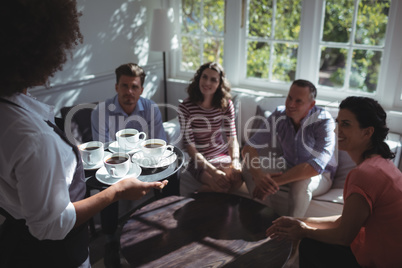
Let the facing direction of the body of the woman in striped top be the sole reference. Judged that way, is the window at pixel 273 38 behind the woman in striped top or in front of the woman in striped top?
behind

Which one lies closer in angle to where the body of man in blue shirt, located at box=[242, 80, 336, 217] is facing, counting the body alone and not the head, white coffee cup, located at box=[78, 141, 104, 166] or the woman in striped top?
the white coffee cup

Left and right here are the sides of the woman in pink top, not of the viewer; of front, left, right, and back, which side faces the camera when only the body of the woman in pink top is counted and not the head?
left

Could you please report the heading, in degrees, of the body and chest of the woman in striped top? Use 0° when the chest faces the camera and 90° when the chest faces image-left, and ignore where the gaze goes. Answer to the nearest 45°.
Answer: approximately 0°

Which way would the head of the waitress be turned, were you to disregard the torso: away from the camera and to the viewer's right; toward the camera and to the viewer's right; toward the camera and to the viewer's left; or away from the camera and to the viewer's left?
away from the camera and to the viewer's right

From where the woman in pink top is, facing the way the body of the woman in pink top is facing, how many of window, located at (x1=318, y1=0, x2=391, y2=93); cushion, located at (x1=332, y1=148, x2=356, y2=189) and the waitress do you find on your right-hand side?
2

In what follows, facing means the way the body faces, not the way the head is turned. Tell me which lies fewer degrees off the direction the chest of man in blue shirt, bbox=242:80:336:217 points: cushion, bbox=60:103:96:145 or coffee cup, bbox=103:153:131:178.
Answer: the coffee cup

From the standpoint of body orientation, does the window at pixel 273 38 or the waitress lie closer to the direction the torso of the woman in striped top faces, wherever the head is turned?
the waitress

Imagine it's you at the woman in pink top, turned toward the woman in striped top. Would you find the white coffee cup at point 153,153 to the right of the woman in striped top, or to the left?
left
